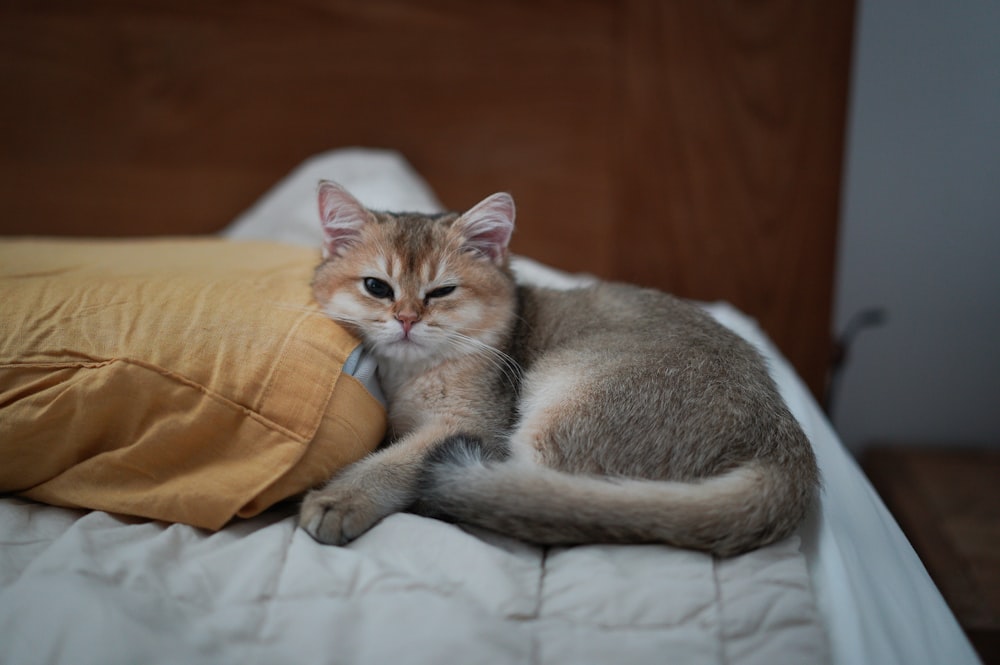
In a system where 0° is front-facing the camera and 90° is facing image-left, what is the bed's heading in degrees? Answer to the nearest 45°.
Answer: approximately 0°
